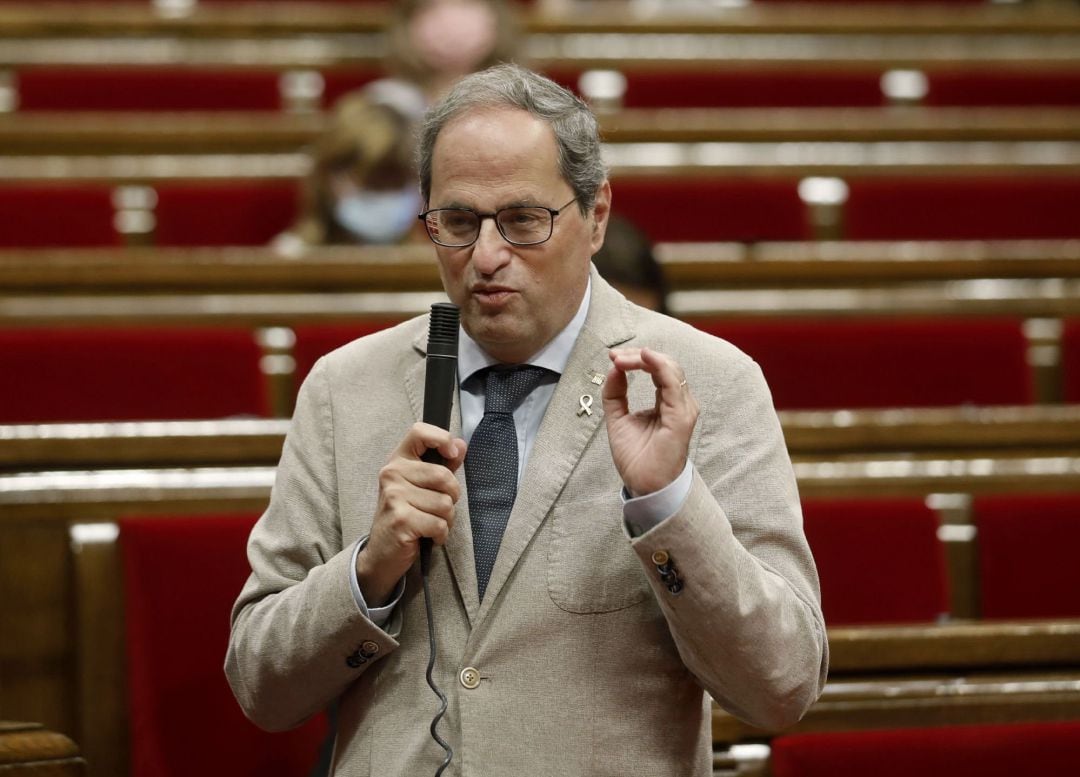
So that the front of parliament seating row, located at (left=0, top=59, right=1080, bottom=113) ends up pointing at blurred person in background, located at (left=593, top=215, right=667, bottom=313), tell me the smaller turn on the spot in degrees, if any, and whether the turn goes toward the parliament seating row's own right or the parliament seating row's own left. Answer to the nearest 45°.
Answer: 0° — it already faces them

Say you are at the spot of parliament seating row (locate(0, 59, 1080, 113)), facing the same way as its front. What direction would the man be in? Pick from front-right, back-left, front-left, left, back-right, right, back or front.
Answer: front

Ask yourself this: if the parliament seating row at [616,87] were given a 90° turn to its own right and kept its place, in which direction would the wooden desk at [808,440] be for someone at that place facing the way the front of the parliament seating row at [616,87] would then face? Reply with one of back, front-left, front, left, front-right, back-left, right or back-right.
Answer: left

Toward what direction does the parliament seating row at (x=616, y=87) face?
toward the camera

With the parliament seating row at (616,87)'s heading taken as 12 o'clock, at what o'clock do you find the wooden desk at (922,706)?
The wooden desk is roughly at 12 o'clock from the parliament seating row.

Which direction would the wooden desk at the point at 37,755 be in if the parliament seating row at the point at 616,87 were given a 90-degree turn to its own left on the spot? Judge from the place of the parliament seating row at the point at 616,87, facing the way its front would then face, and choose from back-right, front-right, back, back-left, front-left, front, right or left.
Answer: right

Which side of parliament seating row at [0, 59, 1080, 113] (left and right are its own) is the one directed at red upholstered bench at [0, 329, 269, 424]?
front
